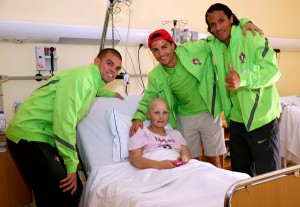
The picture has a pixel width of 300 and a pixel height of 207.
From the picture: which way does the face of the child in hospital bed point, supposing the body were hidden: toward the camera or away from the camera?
toward the camera

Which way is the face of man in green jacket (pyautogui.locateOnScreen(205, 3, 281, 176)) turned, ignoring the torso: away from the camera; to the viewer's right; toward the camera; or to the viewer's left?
toward the camera

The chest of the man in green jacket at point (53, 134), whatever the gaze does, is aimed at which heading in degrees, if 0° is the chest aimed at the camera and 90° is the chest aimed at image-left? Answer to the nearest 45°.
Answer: approximately 270°

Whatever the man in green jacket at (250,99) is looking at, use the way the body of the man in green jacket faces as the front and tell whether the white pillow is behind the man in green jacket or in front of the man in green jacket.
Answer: in front

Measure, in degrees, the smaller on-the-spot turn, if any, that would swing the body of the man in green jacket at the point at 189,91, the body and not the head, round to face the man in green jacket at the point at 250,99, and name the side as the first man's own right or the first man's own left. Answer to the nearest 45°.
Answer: approximately 45° to the first man's own left

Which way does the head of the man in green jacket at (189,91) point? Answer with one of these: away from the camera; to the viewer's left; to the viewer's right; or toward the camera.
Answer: toward the camera

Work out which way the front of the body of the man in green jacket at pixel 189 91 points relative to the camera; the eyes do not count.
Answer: toward the camera

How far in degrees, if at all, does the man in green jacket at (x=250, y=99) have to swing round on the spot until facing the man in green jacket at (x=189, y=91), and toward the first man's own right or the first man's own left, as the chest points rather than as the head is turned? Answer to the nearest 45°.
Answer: approximately 90° to the first man's own right

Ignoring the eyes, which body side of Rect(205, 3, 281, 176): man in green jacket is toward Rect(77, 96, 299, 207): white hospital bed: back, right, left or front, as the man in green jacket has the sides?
front

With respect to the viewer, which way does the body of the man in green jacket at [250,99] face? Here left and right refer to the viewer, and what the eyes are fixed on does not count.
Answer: facing the viewer and to the left of the viewer

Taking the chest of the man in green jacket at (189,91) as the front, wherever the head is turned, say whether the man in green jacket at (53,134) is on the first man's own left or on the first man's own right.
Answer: on the first man's own right

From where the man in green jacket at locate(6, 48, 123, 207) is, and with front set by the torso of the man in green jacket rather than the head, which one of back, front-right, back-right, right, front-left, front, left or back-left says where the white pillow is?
front-left
